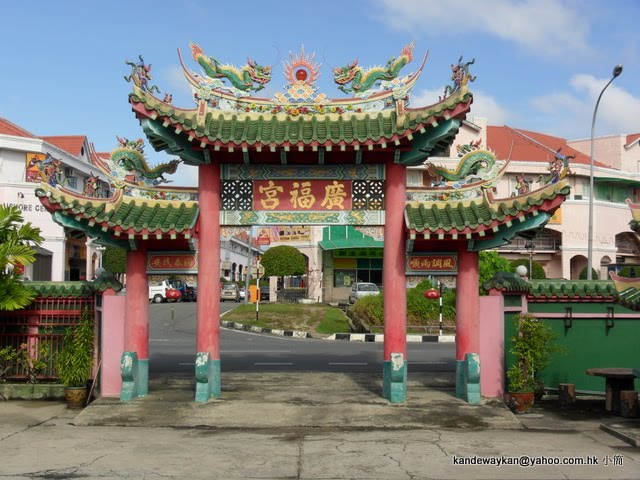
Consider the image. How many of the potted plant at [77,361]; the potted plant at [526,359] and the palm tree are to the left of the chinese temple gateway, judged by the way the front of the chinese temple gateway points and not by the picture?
1

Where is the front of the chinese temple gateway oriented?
toward the camera

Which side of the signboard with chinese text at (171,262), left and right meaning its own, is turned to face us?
front

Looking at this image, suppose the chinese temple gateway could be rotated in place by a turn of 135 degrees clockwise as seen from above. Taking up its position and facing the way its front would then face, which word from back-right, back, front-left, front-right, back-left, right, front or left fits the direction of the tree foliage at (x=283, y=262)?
front-right

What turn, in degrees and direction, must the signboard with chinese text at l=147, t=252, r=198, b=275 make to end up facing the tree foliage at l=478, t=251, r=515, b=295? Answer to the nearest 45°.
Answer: approximately 135° to its left

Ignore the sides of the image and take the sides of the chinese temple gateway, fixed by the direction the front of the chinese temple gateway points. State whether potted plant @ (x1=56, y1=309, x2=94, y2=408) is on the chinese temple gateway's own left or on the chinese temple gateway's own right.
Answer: on the chinese temple gateway's own right

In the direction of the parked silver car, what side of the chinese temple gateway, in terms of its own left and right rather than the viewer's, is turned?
back

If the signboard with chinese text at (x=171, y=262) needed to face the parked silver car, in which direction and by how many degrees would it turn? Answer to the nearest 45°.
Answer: approximately 180°

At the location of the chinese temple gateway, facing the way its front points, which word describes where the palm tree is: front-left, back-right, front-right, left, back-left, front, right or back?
right
